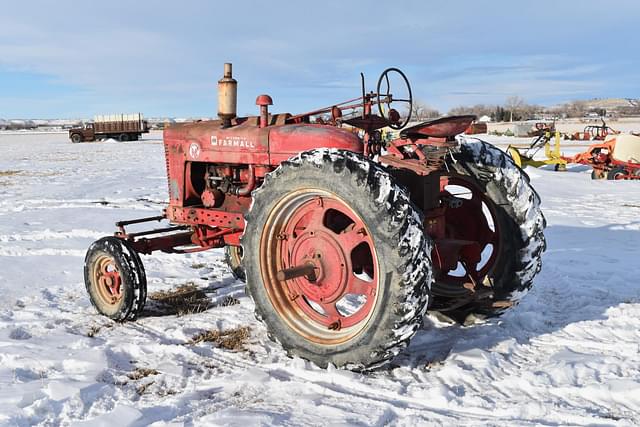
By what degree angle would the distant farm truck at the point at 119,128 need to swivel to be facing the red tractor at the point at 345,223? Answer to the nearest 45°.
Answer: approximately 90° to its left

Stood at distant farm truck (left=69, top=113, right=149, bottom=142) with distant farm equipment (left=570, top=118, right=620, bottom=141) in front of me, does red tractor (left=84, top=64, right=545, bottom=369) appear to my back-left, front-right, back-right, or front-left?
front-right

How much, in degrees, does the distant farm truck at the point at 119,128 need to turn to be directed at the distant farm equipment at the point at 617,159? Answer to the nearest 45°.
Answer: approximately 90° to its left

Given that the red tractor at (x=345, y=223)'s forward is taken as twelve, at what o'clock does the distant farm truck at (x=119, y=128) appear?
The distant farm truck is roughly at 1 o'clock from the red tractor.

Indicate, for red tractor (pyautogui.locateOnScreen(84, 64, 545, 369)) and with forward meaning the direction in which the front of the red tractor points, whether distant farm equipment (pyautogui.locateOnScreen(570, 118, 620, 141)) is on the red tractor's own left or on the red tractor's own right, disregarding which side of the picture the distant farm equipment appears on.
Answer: on the red tractor's own right

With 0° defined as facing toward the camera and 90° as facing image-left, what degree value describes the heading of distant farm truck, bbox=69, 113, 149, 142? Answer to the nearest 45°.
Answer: approximately 90°

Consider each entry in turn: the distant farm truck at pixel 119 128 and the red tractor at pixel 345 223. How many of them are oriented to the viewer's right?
0

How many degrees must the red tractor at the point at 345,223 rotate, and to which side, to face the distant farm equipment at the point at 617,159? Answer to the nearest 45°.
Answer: approximately 90° to its right

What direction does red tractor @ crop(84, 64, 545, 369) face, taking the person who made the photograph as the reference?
facing away from the viewer and to the left of the viewer

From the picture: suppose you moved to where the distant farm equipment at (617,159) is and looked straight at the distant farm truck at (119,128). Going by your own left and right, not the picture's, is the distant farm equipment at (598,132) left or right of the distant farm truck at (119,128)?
right
